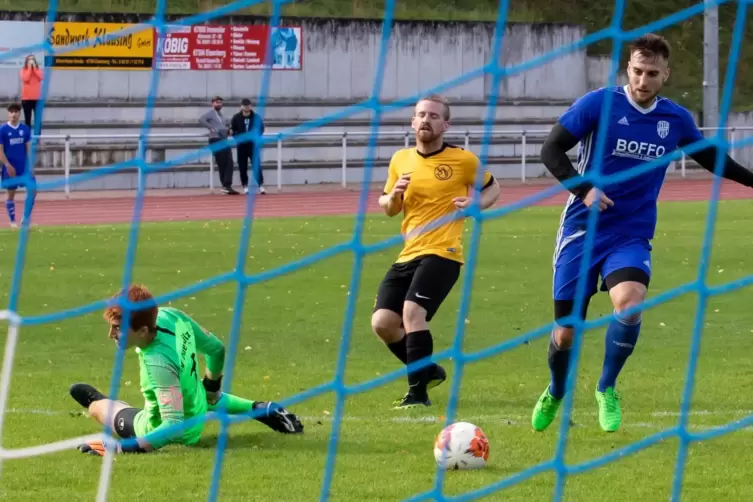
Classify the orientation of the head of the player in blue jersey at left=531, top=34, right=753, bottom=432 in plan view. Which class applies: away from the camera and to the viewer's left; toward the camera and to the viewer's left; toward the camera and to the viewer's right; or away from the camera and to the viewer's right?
toward the camera and to the viewer's left

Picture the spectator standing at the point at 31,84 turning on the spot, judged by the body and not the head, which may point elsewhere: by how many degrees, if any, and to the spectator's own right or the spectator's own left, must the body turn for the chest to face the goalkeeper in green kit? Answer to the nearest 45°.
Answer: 0° — they already face them

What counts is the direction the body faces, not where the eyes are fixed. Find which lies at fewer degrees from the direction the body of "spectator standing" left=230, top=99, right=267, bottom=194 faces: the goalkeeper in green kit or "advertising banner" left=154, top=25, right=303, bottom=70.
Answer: the goalkeeper in green kit

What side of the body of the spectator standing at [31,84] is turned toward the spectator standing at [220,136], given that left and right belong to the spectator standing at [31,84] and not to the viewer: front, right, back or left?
left

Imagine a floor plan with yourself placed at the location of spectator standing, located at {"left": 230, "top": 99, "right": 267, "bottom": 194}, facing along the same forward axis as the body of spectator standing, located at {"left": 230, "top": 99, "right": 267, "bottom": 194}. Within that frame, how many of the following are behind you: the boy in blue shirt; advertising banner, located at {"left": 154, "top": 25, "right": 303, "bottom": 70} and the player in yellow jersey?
1

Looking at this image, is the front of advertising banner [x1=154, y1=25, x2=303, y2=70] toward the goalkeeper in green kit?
yes

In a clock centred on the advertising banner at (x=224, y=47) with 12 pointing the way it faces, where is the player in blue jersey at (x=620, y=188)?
The player in blue jersey is roughly at 12 o'clock from the advertising banner.

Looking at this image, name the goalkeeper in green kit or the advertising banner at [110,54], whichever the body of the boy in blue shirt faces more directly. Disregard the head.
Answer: the goalkeeper in green kit

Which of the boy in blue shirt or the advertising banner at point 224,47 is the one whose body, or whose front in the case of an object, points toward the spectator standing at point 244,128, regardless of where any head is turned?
the advertising banner

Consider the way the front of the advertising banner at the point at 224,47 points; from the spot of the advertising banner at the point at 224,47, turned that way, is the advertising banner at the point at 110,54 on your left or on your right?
on your right

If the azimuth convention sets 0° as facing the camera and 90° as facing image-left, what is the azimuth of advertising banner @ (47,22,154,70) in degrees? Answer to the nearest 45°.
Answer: approximately 0°

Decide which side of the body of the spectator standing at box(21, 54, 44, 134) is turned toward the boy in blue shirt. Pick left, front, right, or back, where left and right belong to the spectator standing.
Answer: front
